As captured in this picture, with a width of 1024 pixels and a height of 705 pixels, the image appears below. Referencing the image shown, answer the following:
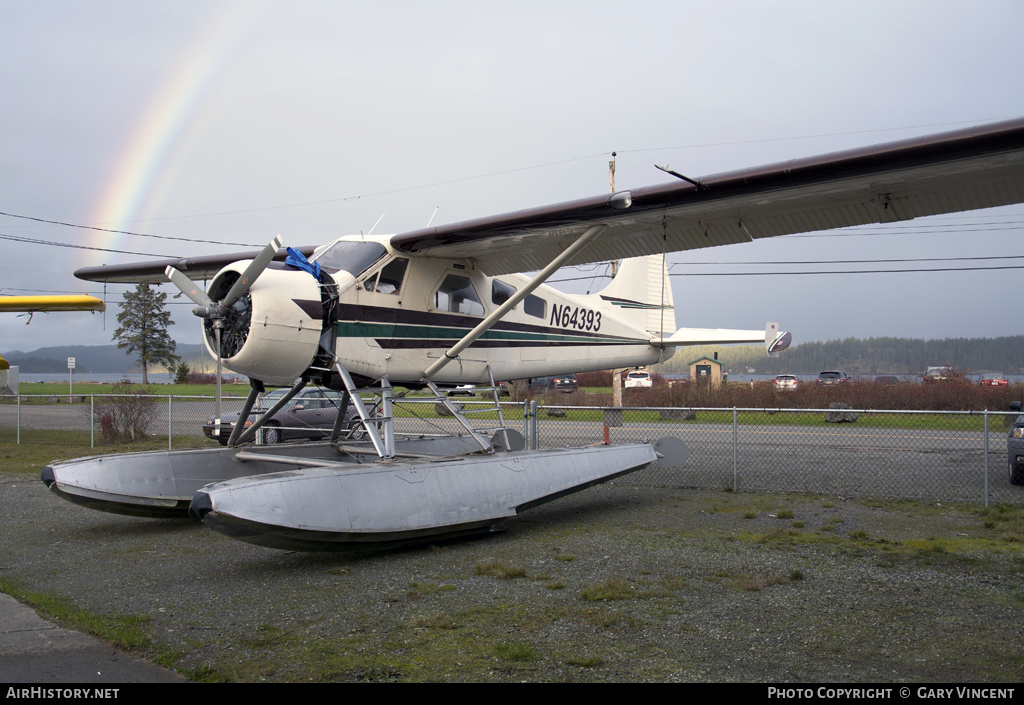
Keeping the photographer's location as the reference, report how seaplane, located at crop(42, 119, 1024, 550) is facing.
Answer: facing the viewer and to the left of the viewer

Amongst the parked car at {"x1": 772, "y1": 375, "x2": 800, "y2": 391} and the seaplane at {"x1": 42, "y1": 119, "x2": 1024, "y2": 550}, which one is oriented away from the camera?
the parked car

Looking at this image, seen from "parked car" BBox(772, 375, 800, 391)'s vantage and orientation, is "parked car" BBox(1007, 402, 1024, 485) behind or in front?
behind

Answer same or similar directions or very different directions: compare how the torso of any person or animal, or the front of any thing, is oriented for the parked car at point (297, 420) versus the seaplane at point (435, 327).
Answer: same or similar directions

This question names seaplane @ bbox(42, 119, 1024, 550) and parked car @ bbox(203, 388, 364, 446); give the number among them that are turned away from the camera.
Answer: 0

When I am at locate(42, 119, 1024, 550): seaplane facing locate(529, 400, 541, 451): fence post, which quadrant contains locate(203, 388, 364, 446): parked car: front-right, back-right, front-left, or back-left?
front-left

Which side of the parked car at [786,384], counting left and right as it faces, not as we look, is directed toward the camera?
back

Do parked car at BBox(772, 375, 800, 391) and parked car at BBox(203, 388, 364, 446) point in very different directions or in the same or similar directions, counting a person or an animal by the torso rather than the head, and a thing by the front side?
very different directions

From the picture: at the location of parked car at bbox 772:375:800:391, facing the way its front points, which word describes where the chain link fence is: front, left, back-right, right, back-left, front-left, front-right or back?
back

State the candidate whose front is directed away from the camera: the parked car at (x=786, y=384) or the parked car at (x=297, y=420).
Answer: the parked car at (x=786, y=384)

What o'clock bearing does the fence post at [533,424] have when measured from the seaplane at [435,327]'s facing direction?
The fence post is roughly at 5 o'clock from the seaplane.
